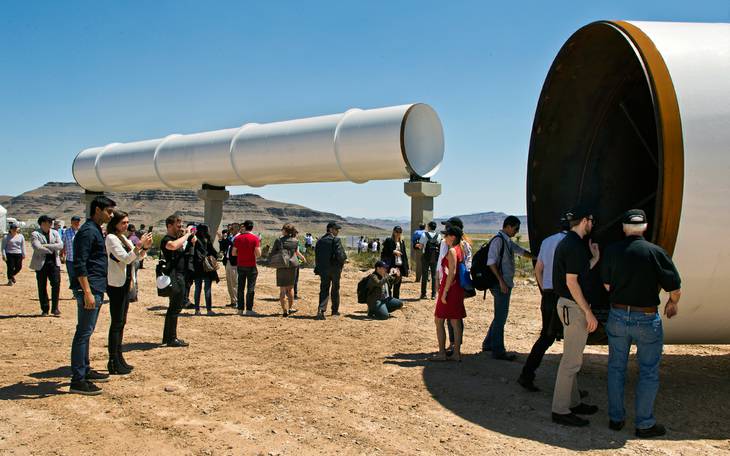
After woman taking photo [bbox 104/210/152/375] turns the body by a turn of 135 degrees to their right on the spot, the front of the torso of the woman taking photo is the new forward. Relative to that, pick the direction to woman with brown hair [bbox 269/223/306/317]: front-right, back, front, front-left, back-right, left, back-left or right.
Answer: back

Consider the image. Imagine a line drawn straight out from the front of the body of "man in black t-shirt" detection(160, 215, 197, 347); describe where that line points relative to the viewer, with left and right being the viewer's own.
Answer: facing to the right of the viewer

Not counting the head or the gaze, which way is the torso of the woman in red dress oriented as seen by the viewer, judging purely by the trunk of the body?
to the viewer's left

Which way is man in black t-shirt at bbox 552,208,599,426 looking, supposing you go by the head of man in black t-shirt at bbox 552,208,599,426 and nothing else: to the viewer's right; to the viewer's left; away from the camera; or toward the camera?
to the viewer's right

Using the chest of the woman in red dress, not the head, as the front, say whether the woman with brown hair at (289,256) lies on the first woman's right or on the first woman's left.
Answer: on the first woman's right

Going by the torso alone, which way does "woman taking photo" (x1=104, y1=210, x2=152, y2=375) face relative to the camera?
to the viewer's right

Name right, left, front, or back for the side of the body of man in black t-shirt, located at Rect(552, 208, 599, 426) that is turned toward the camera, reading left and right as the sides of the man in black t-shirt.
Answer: right

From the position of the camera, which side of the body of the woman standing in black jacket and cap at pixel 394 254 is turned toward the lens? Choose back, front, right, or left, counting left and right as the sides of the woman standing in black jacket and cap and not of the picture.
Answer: front

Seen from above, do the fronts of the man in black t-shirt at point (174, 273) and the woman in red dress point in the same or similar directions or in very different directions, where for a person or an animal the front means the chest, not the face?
very different directions

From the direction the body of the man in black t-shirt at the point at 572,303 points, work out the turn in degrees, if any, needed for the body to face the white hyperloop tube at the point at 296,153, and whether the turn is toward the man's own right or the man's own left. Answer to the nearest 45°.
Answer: approximately 135° to the man's own left

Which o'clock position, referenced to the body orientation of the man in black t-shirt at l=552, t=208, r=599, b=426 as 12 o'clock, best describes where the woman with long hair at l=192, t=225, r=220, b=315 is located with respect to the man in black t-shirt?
The woman with long hair is roughly at 7 o'clock from the man in black t-shirt.

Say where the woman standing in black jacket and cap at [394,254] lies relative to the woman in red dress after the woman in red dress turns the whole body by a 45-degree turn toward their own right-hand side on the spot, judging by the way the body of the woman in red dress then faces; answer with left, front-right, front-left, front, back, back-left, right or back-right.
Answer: front-right

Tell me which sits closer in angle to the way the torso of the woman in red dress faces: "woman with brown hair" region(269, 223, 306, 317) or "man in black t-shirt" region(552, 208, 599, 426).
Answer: the woman with brown hair

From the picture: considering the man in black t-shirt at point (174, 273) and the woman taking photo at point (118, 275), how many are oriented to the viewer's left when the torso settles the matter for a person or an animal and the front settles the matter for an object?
0
